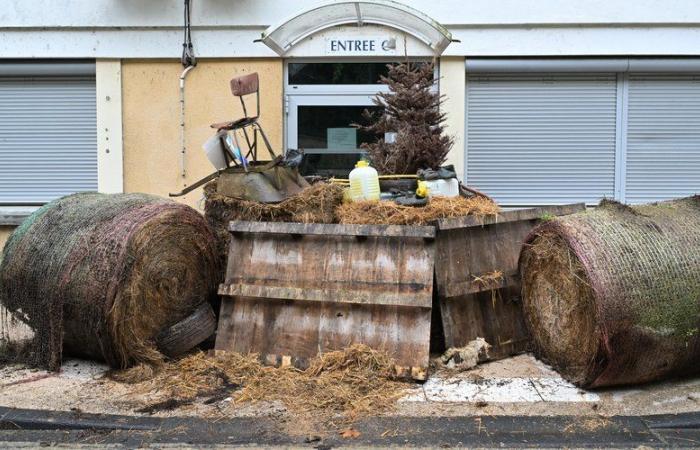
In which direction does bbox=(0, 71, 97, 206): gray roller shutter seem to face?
toward the camera

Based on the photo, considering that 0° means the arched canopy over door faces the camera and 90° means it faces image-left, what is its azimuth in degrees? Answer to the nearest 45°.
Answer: approximately 0°

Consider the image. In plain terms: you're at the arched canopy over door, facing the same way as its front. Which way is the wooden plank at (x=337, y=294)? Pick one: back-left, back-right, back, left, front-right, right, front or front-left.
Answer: front

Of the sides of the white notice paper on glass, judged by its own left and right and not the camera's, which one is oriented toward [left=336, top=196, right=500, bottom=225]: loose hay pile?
front

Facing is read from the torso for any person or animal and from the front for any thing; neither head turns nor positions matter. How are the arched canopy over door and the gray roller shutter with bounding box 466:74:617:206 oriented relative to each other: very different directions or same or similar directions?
same or similar directions

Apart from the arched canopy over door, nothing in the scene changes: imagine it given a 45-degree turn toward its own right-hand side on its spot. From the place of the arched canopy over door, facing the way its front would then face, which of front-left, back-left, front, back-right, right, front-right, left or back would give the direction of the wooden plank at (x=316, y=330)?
front-left

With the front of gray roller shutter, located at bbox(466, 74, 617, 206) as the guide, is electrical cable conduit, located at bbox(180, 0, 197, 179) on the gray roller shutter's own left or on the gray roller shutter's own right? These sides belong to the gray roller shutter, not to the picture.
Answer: on the gray roller shutter's own right

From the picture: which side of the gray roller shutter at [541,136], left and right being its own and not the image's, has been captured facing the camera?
front

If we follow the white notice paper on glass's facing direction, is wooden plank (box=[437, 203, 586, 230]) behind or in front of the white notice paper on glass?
in front

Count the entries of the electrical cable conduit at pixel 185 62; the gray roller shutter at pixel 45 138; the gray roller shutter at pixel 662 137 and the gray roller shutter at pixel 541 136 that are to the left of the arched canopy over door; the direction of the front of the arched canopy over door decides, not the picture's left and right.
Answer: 2

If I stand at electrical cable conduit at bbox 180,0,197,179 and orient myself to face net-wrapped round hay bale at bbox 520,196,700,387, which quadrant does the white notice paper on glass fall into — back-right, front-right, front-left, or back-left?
front-left

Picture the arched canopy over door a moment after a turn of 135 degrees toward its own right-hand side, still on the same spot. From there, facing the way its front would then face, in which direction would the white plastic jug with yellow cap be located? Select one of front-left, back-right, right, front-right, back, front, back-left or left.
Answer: back-left

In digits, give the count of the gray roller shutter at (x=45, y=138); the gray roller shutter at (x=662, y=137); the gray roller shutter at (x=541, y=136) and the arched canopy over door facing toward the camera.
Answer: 4

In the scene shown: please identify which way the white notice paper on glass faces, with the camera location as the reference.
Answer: facing the viewer

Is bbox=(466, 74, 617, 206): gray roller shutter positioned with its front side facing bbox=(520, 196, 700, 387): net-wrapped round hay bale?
yes

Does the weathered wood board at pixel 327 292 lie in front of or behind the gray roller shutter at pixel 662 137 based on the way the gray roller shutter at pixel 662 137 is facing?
in front
